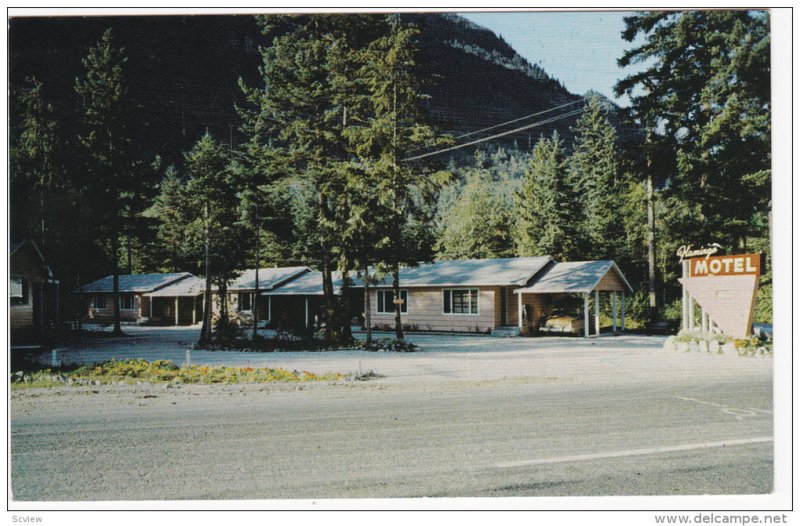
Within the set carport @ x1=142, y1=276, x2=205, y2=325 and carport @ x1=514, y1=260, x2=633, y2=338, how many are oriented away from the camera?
0

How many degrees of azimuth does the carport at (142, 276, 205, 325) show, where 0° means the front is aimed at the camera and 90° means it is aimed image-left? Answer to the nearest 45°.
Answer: approximately 0°

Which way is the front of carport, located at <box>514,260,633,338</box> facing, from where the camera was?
facing the viewer and to the right of the viewer

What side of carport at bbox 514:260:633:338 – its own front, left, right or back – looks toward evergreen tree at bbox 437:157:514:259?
back
